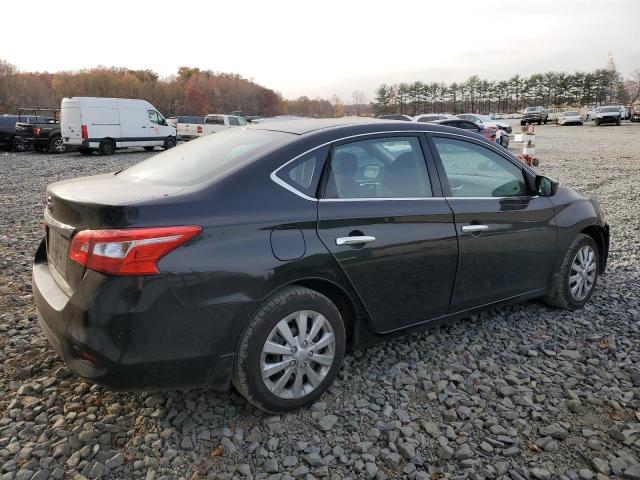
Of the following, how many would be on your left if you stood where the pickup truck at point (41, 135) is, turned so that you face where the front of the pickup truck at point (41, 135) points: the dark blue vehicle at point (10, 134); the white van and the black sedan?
1

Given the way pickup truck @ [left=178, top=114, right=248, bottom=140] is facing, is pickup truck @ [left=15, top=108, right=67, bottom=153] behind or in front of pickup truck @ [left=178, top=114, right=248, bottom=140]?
behind

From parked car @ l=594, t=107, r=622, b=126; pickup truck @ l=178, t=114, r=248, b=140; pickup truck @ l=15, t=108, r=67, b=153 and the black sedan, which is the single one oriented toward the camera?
the parked car

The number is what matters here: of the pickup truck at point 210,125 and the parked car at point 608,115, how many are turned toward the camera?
1

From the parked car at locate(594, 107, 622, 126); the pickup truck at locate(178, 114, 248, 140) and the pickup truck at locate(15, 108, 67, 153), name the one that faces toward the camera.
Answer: the parked car

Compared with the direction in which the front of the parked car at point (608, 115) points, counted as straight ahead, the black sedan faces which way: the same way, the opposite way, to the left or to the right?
the opposite way

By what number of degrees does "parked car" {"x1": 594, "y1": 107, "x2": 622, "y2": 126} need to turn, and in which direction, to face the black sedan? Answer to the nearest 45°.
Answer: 0° — it already faces it

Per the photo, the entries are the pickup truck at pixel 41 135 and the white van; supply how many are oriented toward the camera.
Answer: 0
